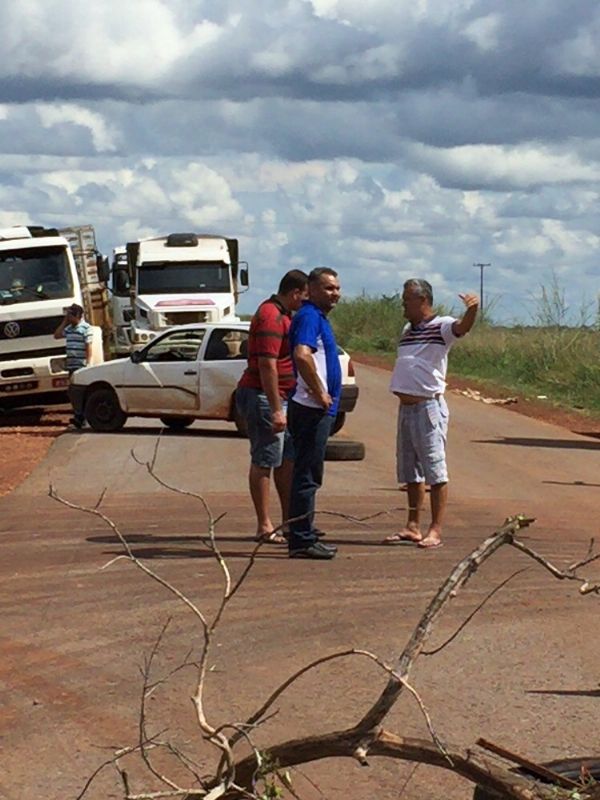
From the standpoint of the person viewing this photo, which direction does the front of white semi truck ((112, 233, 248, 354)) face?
facing the viewer

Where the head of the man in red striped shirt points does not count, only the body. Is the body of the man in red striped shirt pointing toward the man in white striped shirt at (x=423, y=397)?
yes

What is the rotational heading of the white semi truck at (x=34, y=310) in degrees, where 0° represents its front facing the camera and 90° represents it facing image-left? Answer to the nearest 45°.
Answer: approximately 45°

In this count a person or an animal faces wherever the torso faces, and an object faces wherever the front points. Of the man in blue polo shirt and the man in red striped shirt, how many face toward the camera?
0

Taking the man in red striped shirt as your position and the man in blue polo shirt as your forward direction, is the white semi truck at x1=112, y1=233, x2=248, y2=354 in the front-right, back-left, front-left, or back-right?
back-left

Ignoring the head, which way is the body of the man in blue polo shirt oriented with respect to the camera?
to the viewer's right

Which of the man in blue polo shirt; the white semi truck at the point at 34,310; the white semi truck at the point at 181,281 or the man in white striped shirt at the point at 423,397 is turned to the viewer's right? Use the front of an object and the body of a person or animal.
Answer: the man in blue polo shirt

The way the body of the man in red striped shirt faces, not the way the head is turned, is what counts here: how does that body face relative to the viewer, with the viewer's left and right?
facing to the right of the viewer

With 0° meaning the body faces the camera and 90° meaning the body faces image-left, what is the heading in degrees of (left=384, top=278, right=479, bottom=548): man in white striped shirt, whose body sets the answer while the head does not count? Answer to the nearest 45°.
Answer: approximately 45°

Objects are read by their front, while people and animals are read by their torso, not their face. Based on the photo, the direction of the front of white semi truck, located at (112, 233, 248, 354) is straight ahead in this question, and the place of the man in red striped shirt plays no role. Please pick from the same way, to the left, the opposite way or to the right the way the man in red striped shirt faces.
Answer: to the left

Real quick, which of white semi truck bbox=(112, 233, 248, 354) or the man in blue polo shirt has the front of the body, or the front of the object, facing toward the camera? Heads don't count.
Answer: the white semi truck

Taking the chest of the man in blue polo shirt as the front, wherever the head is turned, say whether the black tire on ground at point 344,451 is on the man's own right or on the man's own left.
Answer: on the man's own left

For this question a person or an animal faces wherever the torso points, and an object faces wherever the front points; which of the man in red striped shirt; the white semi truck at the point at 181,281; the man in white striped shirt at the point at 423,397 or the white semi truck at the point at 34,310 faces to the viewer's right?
the man in red striped shirt

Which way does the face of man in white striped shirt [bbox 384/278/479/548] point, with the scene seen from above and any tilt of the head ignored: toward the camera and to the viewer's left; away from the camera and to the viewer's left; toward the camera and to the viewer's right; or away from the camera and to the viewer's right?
toward the camera and to the viewer's left
